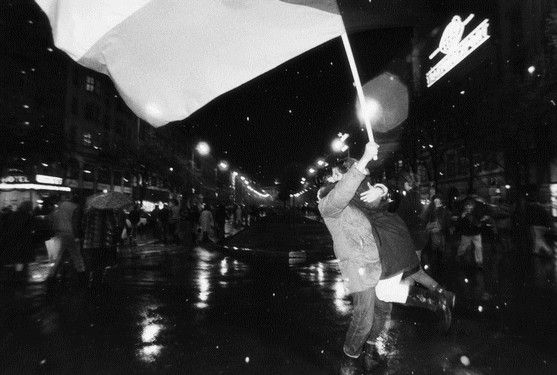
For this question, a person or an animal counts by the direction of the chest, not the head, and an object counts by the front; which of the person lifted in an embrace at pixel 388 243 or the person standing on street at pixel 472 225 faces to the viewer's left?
the person lifted in an embrace at pixel 388 243

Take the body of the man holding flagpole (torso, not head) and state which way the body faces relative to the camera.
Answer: to the viewer's right

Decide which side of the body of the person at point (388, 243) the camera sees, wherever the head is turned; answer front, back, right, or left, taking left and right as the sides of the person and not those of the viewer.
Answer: left

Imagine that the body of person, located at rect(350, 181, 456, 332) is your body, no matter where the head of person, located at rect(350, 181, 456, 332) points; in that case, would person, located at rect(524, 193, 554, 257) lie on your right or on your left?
on your right

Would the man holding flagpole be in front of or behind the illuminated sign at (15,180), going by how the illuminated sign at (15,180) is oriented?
in front
